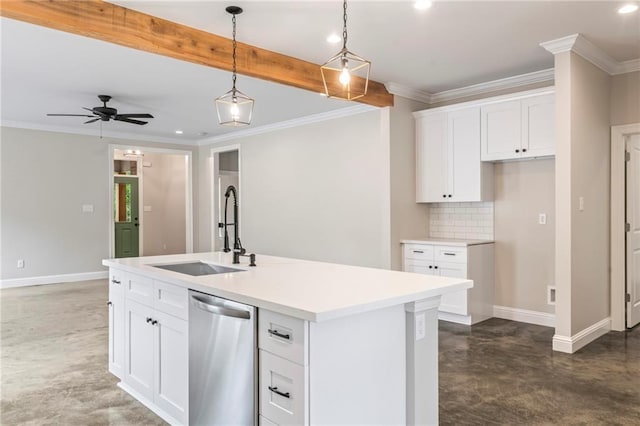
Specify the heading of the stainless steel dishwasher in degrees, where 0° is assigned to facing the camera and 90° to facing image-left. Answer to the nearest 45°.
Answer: approximately 45°

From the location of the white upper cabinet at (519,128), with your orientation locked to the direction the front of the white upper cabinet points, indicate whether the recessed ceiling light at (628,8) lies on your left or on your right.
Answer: on your left

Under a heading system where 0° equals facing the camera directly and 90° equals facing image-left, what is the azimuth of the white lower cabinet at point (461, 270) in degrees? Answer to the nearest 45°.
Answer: approximately 45°

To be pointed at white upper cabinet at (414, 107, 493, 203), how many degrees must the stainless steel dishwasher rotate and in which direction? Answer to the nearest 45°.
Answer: approximately 180°

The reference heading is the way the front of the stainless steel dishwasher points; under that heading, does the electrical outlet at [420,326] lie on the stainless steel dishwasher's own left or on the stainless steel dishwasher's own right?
on the stainless steel dishwasher's own left

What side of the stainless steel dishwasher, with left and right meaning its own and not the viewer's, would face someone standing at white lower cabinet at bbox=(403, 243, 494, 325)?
back

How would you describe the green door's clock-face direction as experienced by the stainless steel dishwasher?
The green door is roughly at 4 o'clock from the stainless steel dishwasher.
